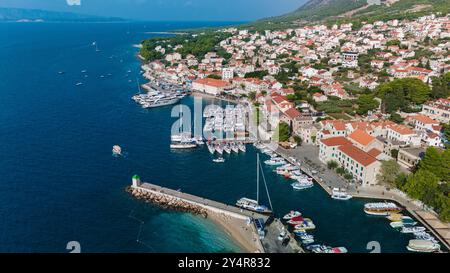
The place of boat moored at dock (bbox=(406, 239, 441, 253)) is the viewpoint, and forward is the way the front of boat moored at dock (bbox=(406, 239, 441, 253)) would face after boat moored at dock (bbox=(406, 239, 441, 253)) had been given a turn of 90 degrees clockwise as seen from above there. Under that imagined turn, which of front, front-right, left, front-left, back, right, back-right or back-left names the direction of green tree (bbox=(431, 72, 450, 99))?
front

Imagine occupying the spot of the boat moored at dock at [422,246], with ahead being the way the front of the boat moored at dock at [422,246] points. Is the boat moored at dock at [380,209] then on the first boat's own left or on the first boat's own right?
on the first boat's own right

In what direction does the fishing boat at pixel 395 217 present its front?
to the viewer's left

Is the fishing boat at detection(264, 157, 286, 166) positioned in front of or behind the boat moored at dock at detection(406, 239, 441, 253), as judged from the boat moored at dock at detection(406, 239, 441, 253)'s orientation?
in front

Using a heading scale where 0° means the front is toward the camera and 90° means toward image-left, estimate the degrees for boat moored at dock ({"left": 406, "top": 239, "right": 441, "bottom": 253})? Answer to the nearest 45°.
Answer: approximately 90°

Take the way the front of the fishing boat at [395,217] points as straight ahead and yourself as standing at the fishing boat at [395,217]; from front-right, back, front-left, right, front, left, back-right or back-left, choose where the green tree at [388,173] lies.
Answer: right

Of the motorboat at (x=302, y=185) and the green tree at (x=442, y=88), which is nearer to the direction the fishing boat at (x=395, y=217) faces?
the motorboat

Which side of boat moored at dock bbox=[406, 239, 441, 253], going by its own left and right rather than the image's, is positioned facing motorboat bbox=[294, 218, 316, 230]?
front

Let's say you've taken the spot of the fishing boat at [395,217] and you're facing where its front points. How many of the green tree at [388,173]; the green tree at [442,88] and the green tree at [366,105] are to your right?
3

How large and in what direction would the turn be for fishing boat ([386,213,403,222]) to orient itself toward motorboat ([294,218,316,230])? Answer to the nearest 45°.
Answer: approximately 45° to its left

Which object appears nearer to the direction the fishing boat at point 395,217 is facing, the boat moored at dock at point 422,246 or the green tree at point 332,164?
the green tree

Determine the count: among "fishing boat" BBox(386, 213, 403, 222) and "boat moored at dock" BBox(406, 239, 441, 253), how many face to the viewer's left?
2

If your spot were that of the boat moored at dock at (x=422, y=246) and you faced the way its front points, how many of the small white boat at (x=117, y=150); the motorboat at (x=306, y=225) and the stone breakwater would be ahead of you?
3
